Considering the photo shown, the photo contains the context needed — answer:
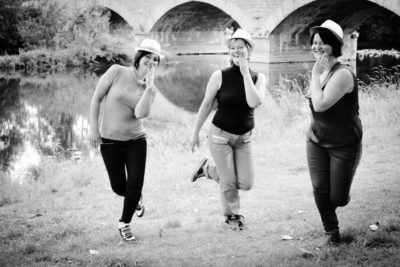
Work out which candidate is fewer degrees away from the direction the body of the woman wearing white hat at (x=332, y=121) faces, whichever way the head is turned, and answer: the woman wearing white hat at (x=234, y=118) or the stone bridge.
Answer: the woman wearing white hat

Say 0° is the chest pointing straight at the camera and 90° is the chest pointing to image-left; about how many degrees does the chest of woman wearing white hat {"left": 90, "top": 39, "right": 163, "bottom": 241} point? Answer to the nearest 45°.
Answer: approximately 315°

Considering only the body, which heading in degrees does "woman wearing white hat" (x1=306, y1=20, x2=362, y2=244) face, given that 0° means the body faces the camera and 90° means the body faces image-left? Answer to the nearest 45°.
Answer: approximately 45°

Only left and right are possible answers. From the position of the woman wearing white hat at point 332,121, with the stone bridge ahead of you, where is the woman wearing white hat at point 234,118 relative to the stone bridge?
left

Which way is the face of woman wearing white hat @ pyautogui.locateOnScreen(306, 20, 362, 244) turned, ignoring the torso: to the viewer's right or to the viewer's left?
to the viewer's left

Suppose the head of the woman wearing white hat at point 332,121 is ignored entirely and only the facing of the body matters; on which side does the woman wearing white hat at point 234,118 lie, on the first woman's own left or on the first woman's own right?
on the first woman's own right

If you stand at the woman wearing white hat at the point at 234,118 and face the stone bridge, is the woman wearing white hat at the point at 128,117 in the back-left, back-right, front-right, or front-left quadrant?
back-left

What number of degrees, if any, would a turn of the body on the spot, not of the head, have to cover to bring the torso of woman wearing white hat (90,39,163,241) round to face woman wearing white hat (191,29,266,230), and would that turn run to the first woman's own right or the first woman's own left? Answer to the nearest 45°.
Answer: approximately 45° to the first woman's own left
